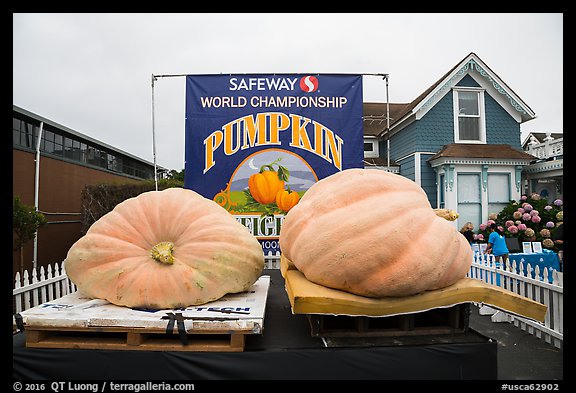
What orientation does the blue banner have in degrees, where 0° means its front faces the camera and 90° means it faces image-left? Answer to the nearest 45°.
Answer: approximately 0°

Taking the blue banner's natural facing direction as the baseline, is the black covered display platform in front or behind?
in front

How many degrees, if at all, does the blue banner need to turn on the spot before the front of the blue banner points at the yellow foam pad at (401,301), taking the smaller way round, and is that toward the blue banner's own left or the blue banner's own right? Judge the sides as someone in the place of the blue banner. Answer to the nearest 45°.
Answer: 0° — it already faces it

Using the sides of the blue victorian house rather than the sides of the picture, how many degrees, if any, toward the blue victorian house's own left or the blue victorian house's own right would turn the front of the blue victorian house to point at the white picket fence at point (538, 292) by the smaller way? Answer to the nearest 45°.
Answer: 0° — it already faces it

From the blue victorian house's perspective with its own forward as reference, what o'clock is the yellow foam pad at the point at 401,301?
The yellow foam pad is roughly at 12 o'clock from the blue victorian house.

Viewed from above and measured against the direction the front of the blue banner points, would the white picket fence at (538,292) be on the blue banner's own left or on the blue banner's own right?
on the blue banner's own left

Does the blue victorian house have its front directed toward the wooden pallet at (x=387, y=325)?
yes

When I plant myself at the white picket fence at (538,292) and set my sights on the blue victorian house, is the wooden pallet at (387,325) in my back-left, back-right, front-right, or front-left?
back-left

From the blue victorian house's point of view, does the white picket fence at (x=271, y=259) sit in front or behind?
in front

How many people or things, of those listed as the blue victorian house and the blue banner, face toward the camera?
2
